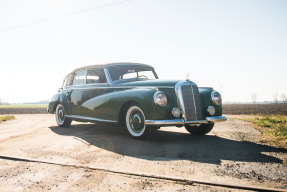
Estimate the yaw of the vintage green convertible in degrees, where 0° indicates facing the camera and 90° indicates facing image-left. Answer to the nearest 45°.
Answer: approximately 315°
